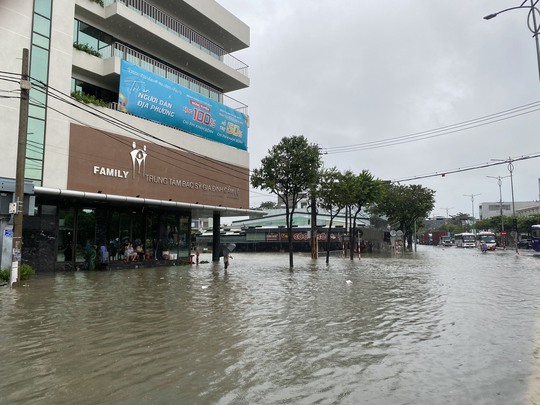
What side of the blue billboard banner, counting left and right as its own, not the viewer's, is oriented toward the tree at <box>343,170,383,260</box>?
left

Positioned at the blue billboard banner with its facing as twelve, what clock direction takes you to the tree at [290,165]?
The tree is roughly at 11 o'clock from the blue billboard banner.

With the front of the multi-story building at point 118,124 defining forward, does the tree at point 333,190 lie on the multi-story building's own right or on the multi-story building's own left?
on the multi-story building's own left

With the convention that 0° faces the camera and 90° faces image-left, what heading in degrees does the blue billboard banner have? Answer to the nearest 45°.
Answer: approximately 315°

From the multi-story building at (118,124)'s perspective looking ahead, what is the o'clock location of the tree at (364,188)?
The tree is roughly at 10 o'clock from the multi-story building.

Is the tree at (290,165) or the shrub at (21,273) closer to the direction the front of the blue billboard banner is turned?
the tree

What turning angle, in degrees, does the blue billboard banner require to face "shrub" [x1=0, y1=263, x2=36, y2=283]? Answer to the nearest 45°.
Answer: approximately 90° to its right

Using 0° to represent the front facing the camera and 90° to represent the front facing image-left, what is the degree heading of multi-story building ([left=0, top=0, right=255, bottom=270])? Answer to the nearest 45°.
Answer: approximately 315°
